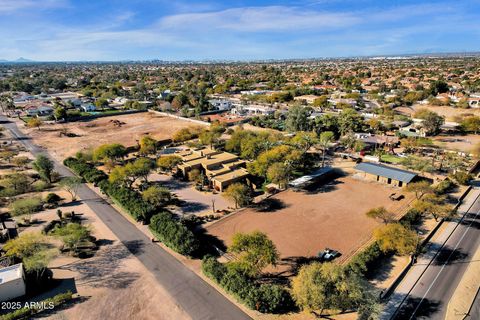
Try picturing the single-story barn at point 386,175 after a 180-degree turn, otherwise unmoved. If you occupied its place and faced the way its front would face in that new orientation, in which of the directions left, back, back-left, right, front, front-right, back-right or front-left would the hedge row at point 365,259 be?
back-right

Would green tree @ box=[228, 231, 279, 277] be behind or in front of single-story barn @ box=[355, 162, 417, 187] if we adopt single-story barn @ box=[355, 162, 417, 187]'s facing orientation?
in front

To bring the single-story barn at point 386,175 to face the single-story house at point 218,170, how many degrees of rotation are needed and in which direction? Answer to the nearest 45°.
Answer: approximately 45° to its right

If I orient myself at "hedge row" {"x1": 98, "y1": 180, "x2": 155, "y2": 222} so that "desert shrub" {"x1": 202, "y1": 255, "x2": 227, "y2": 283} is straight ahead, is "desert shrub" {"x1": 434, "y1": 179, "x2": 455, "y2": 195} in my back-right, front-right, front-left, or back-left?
front-left

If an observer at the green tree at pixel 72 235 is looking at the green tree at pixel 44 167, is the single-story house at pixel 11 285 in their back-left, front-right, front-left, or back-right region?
back-left

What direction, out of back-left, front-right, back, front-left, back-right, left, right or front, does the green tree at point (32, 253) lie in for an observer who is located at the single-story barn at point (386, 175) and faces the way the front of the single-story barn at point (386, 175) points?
front

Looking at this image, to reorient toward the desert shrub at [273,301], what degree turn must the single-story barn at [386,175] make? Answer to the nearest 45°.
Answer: approximately 45° to its left

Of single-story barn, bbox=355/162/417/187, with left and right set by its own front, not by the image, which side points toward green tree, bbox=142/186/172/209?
front

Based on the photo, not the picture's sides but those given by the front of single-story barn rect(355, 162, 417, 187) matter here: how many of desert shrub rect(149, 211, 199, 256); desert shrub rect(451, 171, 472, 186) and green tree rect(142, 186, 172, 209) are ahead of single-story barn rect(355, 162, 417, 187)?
2

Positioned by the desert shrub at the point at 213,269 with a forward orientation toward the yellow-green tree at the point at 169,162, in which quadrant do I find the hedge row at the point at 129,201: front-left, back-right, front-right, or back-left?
front-left

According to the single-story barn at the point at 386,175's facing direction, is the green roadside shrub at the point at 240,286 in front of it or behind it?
in front

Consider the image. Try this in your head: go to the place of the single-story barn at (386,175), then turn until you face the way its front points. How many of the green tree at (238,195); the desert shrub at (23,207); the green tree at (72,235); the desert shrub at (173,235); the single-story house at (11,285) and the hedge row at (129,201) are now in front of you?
6

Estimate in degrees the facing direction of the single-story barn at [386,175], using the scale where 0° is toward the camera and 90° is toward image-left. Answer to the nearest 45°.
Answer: approximately 45°

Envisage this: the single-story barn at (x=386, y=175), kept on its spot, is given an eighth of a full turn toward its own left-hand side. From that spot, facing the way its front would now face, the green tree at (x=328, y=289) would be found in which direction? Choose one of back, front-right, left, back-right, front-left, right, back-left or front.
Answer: front

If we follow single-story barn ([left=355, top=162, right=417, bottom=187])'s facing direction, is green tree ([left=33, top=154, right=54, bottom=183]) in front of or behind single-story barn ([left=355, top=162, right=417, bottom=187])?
in front

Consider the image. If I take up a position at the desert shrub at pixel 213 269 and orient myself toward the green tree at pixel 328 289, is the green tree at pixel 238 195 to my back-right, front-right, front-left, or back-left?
back-left
